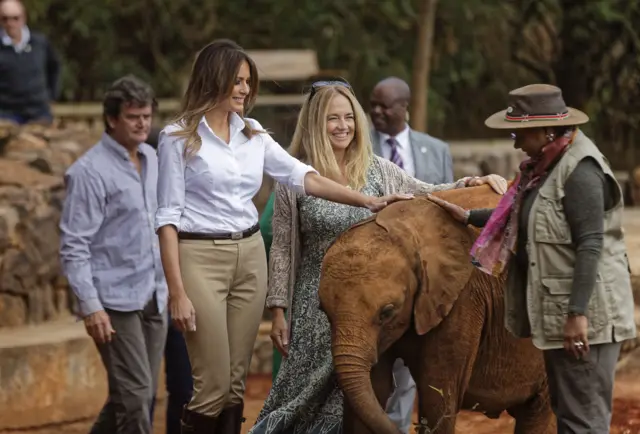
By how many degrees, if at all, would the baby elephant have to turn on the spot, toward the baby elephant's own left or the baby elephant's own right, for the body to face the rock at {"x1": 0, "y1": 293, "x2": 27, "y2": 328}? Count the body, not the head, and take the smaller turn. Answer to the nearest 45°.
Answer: approximately 90° to the baby elephant's own right

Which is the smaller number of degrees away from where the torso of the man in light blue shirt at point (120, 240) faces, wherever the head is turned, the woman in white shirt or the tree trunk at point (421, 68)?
the woman in white shirt

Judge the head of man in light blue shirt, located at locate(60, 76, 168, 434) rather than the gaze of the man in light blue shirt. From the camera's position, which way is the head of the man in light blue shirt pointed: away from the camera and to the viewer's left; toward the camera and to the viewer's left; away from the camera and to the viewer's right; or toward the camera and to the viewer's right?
toward the camera and to the viewer's right

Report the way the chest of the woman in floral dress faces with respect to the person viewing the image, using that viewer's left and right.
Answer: facing the viewer and to the right of the viewer

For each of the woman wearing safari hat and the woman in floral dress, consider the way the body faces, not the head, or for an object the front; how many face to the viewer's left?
1

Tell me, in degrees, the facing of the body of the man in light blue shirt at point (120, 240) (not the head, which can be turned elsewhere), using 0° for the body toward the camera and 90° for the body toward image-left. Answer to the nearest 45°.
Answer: approximately 315°

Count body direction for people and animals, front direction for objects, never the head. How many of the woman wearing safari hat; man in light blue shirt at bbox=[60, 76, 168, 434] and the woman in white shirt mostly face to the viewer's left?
1

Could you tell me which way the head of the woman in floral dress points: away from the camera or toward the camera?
toward the camera

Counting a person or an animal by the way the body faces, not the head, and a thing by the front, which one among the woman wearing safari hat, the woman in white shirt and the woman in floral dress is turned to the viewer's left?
the woman wearing safari hat

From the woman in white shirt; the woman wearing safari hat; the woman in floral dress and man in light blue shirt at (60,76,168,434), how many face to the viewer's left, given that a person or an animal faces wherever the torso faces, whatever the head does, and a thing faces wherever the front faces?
1

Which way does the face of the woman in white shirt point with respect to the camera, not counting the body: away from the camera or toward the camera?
toward the camera

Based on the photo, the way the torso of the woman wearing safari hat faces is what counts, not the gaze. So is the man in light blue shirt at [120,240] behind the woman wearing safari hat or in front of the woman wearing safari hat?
in front

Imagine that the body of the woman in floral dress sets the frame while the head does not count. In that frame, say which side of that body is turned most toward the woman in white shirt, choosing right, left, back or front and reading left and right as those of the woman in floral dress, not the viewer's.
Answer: right

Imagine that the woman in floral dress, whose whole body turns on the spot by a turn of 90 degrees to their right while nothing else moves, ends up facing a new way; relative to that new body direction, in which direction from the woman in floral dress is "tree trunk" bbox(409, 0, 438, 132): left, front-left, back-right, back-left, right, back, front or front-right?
back-right

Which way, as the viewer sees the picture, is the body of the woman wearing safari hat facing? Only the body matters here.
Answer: to the viewer's left
